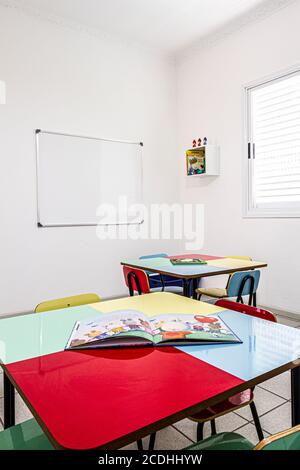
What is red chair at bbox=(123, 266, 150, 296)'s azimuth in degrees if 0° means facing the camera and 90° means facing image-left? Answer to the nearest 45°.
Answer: approximately 225°

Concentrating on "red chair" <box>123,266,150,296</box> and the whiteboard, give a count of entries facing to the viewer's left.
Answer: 0

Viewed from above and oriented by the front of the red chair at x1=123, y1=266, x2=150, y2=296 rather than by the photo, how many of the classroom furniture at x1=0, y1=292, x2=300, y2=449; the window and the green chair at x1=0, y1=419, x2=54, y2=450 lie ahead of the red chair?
1

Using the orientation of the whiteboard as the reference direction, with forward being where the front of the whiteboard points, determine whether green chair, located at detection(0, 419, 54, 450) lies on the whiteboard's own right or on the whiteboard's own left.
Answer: on the whiteboard's own right

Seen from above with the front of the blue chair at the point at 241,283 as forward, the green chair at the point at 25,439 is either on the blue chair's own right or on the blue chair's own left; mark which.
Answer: on the blue chair's own left

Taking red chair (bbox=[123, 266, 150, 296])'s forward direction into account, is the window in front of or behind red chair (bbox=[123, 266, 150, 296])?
in front

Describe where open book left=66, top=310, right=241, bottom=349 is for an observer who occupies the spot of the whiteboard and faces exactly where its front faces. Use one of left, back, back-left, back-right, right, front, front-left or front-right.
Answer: front-right

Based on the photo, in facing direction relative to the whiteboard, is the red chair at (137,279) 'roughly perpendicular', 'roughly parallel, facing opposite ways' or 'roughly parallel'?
roughly perpendicular

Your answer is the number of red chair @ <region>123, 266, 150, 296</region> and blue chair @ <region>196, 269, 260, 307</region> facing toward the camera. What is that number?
0

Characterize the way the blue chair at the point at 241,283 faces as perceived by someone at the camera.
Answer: facing away from the viewer and to the left of the viewer

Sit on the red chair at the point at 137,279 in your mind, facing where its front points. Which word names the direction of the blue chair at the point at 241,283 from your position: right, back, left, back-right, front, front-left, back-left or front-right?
front-right

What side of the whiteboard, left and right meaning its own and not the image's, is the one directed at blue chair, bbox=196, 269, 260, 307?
front
